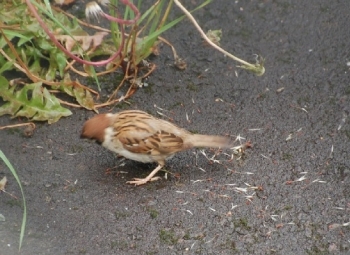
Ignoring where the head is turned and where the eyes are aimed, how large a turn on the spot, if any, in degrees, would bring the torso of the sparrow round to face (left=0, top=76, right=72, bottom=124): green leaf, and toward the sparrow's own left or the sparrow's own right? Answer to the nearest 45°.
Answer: approximately 45° to the sparrow's own right

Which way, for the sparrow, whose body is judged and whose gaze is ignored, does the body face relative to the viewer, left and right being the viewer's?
facing to the left of the viewer
